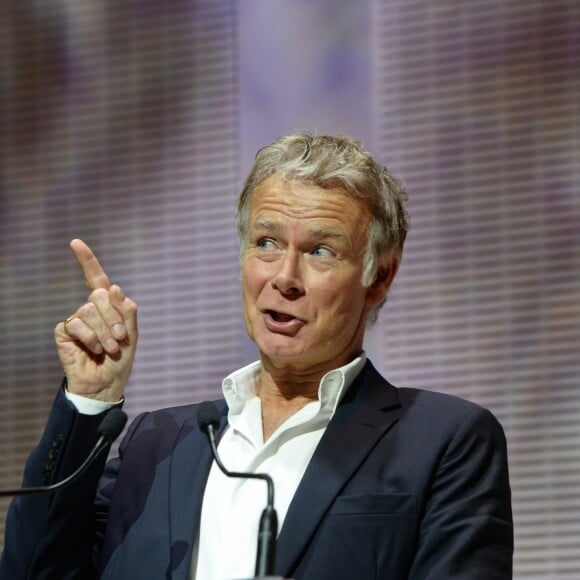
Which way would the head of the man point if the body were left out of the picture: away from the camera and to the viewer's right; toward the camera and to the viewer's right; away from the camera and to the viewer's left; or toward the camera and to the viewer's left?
toward the camera and to the viewer's left

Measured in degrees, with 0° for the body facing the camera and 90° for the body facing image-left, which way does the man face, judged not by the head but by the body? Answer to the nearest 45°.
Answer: approximately 45°
